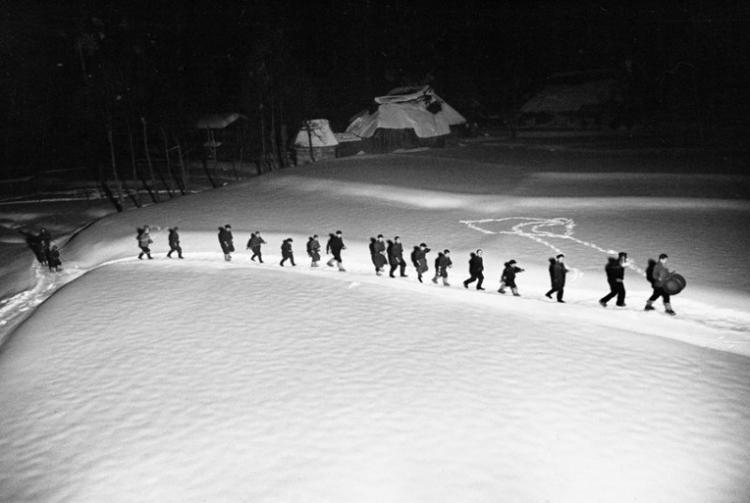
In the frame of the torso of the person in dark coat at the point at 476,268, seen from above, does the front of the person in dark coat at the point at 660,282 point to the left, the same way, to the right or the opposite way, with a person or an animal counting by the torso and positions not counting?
the same way

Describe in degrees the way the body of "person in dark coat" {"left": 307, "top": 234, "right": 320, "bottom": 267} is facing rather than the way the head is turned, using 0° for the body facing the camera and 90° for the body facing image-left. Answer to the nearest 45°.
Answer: approximately 270°

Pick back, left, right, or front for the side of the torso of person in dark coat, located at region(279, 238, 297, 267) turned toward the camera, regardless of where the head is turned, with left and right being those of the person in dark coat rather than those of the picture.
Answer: right

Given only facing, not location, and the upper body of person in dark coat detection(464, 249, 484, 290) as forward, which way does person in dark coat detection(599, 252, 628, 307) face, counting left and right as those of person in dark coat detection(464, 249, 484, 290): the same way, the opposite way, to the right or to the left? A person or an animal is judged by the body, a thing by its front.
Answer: the same way

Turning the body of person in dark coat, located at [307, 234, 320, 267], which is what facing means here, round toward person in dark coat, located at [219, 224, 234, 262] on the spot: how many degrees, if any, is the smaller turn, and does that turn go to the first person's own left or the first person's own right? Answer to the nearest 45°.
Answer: approximately 135° to the first person's own left

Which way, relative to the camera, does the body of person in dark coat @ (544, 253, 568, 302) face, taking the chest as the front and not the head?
to the viewer's right

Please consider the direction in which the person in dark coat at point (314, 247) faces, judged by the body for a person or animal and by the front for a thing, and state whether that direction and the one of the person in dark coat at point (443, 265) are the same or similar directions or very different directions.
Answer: same or similar directions

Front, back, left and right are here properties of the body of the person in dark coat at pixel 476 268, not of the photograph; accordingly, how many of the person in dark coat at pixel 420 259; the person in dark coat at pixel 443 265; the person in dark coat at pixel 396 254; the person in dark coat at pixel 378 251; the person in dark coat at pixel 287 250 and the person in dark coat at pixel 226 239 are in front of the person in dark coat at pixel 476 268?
0

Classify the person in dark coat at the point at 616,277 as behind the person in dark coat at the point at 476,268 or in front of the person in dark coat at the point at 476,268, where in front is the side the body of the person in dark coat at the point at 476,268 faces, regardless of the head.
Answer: in front

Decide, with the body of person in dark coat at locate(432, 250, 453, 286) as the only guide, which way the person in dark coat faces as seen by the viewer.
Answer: to the viewer's right

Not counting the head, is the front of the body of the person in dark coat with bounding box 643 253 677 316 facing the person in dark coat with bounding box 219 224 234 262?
no

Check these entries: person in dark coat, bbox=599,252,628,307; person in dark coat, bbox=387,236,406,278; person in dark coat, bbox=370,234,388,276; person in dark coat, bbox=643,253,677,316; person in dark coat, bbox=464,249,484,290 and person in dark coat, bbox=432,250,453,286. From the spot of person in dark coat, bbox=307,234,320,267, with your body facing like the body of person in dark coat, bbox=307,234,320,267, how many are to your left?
0

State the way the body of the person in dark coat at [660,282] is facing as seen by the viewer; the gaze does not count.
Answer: to the viewer's right

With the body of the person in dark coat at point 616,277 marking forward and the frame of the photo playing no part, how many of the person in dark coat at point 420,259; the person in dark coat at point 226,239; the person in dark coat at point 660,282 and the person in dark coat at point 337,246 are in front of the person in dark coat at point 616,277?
1

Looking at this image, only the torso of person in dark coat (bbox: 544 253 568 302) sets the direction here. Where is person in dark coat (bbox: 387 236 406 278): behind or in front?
behind

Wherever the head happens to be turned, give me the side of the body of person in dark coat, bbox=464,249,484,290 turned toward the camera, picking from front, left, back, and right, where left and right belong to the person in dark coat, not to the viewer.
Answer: right

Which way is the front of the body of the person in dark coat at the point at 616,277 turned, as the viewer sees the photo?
to the viewer's right
